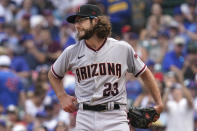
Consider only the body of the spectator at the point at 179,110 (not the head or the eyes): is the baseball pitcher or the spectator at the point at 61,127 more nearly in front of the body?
the baseball pitcher

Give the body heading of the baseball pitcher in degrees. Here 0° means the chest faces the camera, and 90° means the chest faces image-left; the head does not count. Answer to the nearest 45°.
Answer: approximately 0°

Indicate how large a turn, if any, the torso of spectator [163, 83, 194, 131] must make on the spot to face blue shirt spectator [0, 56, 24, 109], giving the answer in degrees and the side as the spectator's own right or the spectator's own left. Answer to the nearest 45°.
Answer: approximately 90° to the spectator's own right

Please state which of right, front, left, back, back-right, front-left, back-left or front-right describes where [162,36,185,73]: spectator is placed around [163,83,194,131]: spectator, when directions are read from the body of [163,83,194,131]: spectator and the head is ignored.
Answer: back

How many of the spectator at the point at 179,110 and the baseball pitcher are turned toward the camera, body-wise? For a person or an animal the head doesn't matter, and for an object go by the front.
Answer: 2

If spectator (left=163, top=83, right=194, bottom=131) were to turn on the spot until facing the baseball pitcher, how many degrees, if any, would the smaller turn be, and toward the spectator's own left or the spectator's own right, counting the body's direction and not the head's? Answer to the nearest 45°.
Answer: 0° — they already face them

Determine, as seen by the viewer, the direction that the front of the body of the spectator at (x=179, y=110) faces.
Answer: toward the camera

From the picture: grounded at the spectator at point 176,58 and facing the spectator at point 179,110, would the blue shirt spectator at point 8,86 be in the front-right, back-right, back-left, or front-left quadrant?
front-right

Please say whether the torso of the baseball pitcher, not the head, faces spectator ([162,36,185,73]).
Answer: no

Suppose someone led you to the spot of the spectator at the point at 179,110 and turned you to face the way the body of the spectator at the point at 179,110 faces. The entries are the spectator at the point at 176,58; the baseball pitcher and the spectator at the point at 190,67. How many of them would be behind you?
2

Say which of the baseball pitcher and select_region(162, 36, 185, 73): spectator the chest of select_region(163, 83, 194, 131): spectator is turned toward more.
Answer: the baseball pitcher

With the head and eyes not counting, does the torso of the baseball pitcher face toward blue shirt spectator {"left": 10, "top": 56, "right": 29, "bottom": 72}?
no

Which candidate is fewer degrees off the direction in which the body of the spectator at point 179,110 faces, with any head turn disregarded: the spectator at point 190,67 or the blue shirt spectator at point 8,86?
the blue shirt spectator

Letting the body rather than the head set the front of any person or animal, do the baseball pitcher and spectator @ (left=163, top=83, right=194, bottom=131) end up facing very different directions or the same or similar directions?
same or similar directions

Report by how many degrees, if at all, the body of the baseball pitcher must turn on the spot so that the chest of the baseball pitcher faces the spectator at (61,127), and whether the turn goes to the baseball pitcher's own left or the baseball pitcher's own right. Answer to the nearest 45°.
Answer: approximately 180°
